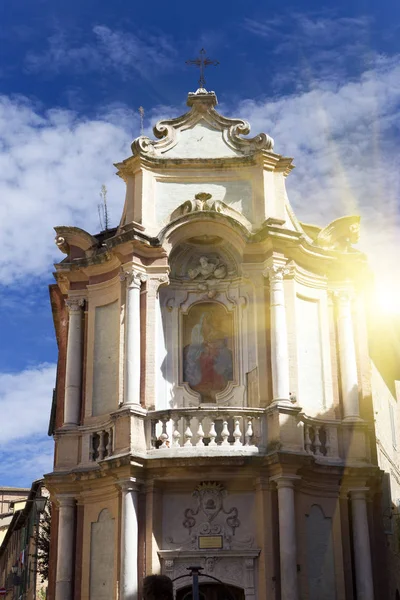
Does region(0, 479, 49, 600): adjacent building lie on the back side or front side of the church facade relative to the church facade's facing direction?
on the back side

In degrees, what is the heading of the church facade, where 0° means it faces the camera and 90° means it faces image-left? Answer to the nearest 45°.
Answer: approximately 0°
